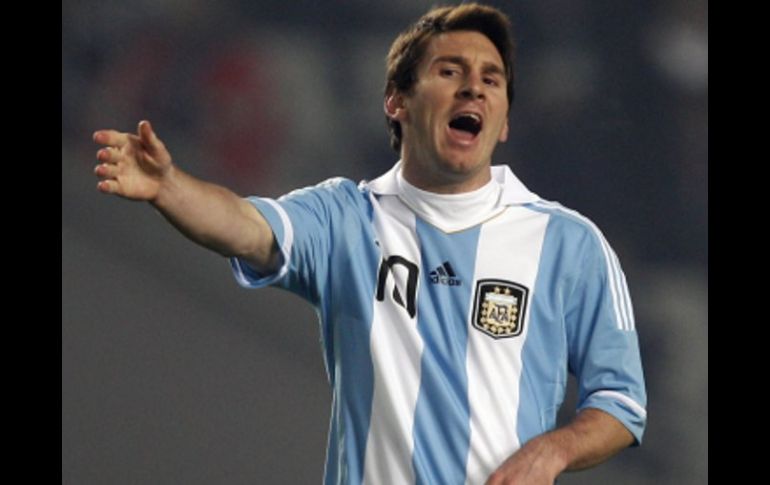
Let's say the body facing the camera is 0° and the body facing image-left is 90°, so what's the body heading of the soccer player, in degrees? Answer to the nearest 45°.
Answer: approximately 0°
